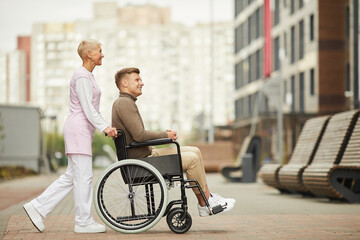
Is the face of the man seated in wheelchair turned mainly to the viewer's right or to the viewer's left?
to the viewer's right

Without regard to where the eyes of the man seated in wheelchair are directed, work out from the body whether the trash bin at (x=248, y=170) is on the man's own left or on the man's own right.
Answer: on the man's own left

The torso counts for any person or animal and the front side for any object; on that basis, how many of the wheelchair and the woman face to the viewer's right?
2

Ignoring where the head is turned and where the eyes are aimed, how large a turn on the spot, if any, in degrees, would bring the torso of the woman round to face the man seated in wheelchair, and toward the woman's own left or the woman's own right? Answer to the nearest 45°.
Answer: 0° — they already face them

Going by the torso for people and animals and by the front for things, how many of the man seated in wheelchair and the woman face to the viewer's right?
2

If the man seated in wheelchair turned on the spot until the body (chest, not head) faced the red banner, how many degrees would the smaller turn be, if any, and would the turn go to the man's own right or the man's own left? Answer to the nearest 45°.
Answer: approximately 90° to the man's own left

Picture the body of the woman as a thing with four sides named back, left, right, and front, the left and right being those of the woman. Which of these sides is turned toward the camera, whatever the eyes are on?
right

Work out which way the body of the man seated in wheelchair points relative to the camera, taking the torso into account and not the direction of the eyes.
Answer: to the viewer's right

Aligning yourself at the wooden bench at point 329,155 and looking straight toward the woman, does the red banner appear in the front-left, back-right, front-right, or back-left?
back-right

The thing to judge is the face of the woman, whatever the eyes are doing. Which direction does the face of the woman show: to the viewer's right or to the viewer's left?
to the viewer's right

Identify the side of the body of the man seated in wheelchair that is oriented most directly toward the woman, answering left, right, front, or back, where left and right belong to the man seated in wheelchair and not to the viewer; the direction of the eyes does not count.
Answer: back

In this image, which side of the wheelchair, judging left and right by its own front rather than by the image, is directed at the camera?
right
